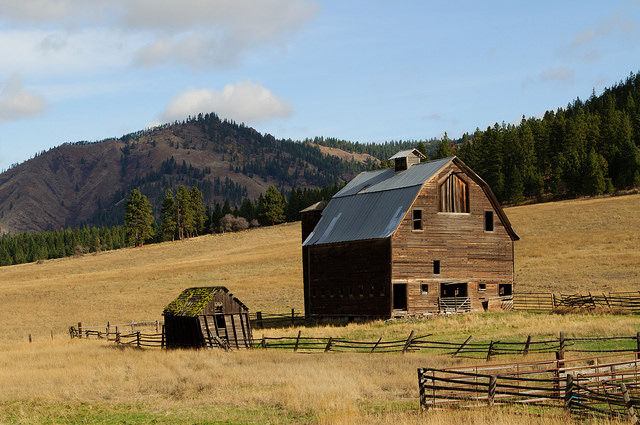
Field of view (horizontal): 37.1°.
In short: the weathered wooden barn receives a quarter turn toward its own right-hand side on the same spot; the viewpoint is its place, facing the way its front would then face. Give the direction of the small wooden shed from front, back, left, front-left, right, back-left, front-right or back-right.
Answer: front

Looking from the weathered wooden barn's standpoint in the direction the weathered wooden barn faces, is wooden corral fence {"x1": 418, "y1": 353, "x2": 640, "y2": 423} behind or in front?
in front

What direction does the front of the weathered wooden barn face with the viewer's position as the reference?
facing the viewer and to the right of the viewer

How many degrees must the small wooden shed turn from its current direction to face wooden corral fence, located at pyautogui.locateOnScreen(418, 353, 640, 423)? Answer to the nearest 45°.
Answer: approximately 45° to its right

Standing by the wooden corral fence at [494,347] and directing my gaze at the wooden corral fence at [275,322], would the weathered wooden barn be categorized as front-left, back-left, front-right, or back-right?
front-right

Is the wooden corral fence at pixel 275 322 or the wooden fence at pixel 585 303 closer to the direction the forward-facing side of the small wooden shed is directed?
the wooden fence

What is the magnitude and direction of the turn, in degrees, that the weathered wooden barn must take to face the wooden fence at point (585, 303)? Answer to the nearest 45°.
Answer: approximately 45° to its left

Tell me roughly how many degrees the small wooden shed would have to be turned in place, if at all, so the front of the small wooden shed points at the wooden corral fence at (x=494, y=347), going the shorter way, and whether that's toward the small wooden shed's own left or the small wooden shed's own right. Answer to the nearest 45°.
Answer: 0° — it already faces it

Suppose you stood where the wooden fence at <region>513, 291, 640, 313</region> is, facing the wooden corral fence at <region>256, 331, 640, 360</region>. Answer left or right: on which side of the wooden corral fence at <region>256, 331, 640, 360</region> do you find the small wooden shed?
right

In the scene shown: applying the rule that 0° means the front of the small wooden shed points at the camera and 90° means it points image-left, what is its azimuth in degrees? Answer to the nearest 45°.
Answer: approximately 315°
